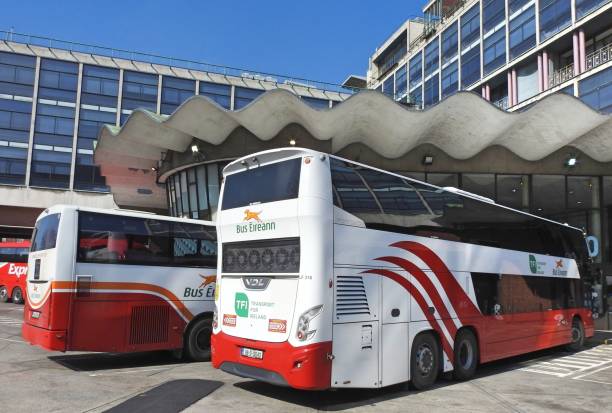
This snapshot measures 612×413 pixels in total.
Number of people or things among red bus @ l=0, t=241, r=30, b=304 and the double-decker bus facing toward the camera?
0

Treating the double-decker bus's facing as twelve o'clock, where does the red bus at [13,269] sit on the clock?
The red bus is roughly at 9 o'clock from the double-decker bus.

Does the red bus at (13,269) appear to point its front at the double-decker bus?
no

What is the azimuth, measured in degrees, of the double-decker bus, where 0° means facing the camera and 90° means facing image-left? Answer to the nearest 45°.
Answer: approximately 225°
